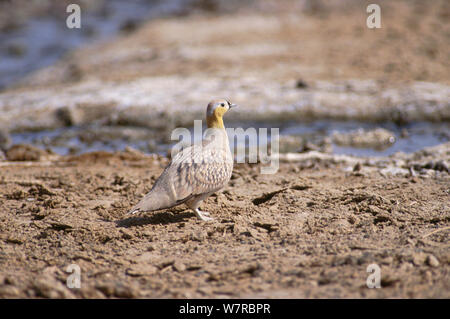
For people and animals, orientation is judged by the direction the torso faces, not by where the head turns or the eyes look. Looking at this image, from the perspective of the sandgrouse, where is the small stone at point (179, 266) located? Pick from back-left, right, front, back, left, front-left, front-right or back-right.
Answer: right

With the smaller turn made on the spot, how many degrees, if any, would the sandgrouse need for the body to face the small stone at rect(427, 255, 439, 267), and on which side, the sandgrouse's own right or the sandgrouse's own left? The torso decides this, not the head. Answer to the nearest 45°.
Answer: approximately 45° to the sandgrouse's own right

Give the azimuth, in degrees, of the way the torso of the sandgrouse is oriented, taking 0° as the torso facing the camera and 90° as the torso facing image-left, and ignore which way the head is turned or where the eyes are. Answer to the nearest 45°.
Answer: approximately 270°

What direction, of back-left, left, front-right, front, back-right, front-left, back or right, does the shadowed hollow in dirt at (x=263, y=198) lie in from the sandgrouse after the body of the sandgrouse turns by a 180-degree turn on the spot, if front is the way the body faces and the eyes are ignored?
back-right

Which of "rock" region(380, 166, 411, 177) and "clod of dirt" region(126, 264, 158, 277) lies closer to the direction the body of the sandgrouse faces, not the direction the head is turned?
the rock

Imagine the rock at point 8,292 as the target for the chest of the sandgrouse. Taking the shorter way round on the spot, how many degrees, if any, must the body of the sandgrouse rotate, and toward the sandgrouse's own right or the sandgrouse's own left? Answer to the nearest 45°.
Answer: approximately 135° to the sandgrouse's own right

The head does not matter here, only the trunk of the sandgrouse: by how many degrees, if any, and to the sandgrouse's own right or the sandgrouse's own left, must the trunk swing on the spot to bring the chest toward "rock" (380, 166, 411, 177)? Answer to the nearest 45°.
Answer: approximately 45° to the sandgrouse's own left
